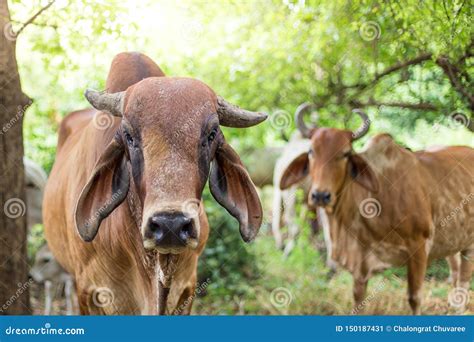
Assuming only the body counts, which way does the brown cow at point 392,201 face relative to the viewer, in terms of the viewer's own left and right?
facing the viewer and to the left of the viewer

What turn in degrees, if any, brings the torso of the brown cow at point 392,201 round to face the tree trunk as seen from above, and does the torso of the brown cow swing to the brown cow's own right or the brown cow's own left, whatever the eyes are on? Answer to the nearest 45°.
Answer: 0° — it already faces it

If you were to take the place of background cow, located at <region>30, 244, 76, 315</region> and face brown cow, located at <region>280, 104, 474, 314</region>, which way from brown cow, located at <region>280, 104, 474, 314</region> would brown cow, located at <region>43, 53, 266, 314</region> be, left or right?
right

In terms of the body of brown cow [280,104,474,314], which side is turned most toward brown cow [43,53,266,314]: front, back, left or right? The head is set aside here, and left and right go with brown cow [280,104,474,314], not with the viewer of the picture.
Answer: front

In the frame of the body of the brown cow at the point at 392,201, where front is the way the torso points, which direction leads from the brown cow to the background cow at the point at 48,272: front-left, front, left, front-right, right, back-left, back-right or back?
front-right
